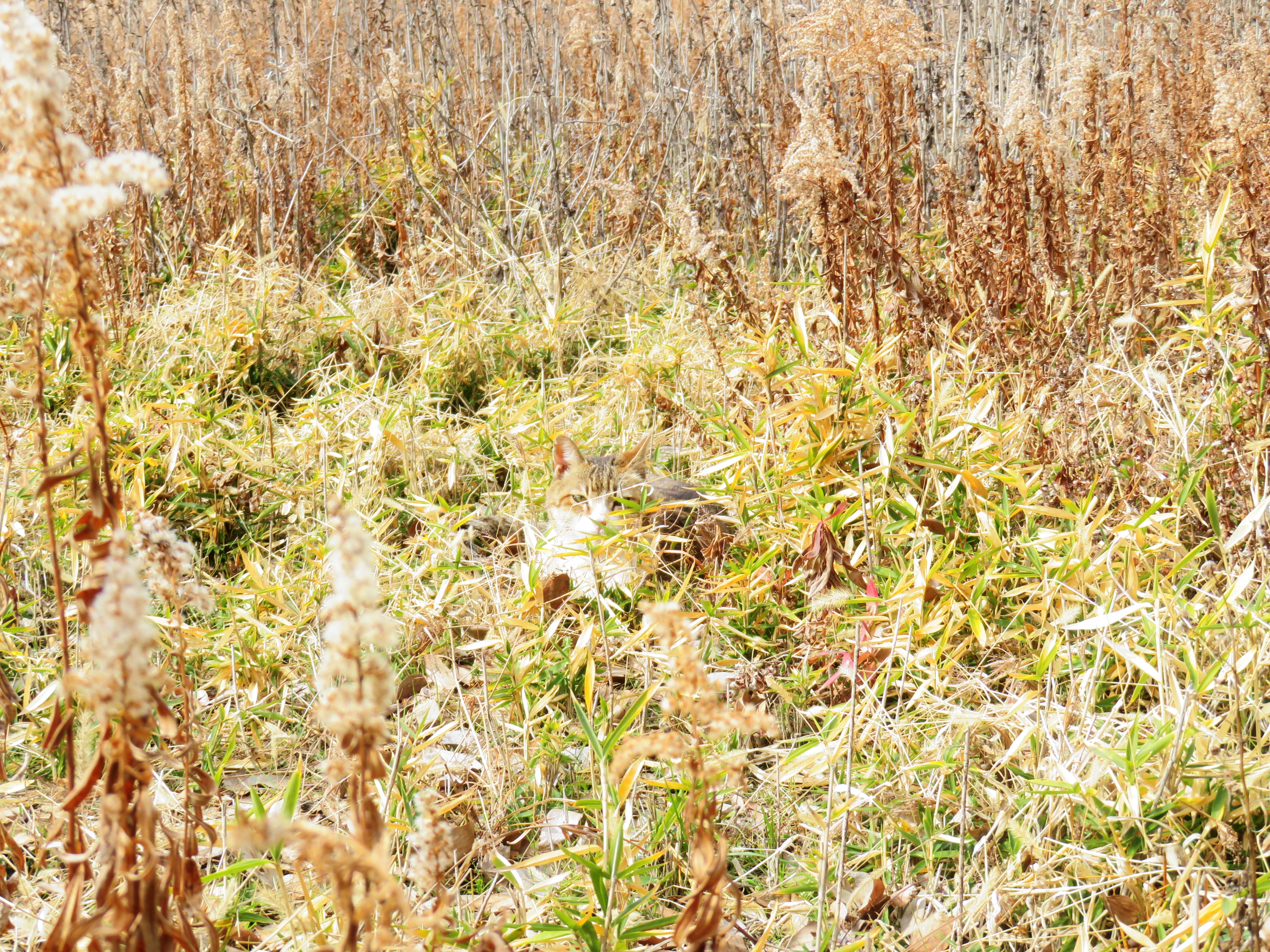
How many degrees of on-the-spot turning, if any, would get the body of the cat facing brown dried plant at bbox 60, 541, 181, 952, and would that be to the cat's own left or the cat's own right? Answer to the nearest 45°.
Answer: approximately 45° to the cat's own left

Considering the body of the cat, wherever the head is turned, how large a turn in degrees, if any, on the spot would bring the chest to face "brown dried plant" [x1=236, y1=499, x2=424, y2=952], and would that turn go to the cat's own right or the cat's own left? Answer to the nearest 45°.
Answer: approximately 45° to the cat's own left

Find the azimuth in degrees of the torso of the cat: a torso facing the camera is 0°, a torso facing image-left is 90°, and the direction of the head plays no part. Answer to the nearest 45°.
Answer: approximately 45°
